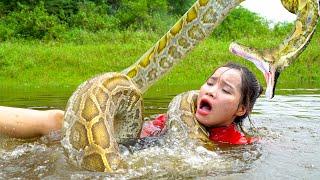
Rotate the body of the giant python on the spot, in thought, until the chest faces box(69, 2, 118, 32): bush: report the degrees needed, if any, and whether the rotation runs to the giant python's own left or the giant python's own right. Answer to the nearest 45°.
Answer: approximately 90° to the giant python's own right

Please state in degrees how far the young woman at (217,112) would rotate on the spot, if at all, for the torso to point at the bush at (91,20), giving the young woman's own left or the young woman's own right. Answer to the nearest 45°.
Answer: approximately 135° to the young woman's own right

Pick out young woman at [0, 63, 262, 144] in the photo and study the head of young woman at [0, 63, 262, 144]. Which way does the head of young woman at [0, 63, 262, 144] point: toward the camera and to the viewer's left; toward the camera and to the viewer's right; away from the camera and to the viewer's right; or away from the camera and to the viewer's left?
toward the camera and to the viewer's left

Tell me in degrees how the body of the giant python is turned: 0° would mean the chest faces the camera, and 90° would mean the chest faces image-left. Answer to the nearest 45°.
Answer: approximately 90°
